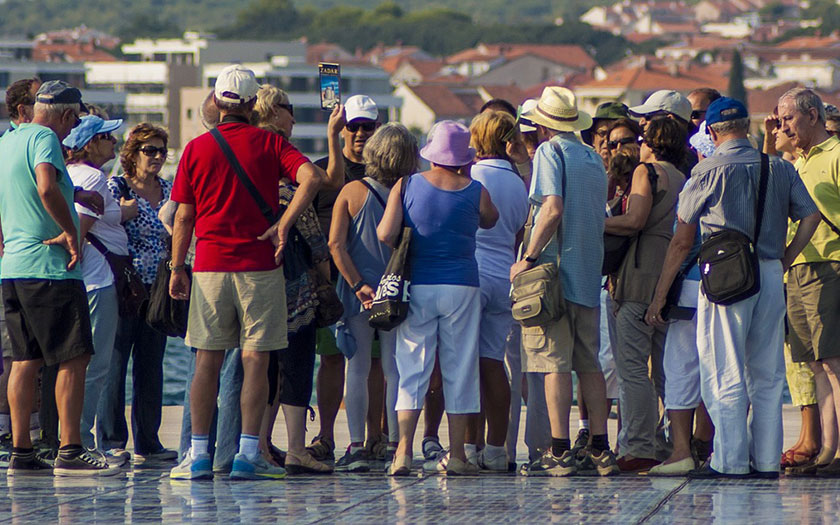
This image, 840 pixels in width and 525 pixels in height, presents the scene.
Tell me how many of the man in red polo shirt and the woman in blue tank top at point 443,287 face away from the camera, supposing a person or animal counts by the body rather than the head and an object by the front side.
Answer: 2

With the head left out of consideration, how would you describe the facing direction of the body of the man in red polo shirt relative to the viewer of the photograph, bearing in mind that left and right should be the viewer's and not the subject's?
facing away from the viewer

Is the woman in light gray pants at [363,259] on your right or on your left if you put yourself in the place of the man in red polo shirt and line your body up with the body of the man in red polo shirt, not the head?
on your right

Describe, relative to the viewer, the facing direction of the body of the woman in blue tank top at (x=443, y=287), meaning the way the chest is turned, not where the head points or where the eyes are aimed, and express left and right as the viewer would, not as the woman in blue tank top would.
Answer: facing away from the viewer

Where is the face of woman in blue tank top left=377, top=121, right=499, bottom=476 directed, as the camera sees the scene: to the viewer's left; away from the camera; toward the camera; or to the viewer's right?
away from the camera

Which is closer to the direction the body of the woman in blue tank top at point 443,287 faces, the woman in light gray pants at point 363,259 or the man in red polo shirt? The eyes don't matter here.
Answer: the woman in light gray pants

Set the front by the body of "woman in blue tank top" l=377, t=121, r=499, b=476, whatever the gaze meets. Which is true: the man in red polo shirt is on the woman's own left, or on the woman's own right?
on the woman's own left

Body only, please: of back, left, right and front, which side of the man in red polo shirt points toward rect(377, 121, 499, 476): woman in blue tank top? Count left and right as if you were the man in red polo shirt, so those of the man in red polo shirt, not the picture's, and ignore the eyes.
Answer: right
